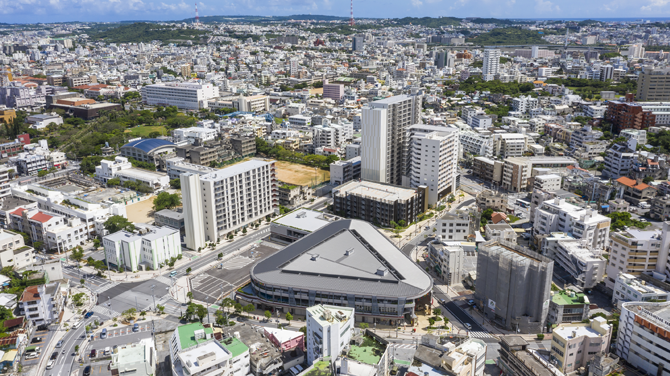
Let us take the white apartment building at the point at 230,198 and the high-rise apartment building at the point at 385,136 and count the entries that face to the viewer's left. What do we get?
0

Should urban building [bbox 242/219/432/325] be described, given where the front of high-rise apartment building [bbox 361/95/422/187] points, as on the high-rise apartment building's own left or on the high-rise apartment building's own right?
on the high-rise apartment building's own right

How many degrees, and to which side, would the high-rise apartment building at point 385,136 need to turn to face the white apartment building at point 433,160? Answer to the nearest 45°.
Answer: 0° — it already faces it

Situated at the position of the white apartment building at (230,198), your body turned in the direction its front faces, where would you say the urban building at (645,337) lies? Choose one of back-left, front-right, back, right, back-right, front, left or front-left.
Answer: front

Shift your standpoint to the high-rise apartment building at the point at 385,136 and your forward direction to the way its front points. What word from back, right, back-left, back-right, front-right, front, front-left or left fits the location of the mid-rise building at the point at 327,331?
front-right

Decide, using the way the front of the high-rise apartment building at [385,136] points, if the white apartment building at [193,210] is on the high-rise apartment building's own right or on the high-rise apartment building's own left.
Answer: on the high-rise apartment building's own right

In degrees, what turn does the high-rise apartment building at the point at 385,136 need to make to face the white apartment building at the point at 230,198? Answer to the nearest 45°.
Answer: approximately 90° to its right

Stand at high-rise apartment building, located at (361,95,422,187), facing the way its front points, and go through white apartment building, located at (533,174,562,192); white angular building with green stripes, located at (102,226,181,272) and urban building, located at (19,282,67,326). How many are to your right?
2

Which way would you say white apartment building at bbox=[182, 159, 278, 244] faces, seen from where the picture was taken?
facing the viewer and to the right of the viewer

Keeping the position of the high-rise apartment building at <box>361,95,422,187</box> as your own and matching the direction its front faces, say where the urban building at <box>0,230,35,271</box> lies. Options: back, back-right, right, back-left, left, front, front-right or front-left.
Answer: right

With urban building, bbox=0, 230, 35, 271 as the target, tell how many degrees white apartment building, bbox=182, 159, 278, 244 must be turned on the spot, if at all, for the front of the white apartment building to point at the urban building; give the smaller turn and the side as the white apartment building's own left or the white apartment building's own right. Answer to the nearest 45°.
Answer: approximately 135° to the white apartment building's own right

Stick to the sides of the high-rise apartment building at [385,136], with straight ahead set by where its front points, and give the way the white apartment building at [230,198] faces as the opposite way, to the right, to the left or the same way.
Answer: the same way
